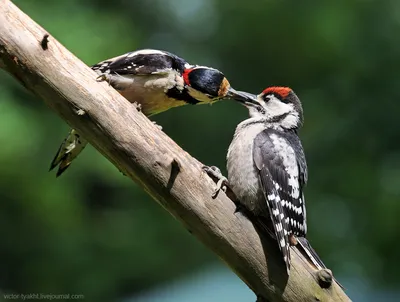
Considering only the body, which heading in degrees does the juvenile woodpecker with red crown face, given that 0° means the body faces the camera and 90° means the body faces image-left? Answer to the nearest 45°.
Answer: approximately 90°

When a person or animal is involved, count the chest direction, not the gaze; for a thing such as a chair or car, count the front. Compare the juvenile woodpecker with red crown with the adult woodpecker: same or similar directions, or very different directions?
very different directions

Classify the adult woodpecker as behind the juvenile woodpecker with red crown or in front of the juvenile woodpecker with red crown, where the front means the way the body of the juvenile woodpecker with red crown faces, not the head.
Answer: in front

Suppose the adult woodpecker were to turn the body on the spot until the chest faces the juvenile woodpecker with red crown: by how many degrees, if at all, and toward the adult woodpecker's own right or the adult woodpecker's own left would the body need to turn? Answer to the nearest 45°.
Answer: approximately 45° to the adult woodpecker's own right

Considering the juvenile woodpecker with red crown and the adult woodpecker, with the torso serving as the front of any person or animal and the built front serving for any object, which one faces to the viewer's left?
the juvenile woodpecker with red crown

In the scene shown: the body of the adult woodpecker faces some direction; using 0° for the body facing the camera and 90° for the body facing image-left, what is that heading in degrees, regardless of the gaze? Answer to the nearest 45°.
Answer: approximately 270°

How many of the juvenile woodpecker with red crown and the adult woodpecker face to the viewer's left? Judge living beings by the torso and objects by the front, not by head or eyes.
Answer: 1
